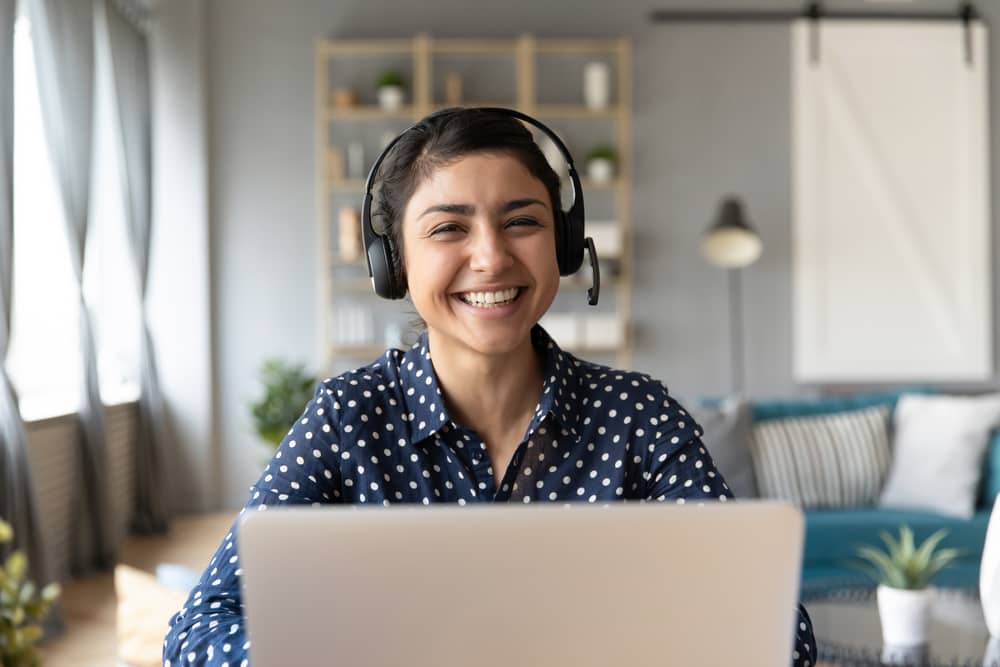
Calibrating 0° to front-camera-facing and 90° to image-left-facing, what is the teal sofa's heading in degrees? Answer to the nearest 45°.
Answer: approximately 0°

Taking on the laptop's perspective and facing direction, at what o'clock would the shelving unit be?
The shelving unit is roughly at 12 o'clock from the laptop.

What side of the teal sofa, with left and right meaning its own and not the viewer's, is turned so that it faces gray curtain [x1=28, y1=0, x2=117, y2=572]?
right

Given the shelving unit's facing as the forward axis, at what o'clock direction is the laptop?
The laptop is roughly at 12 o'clock from the shelving unit.

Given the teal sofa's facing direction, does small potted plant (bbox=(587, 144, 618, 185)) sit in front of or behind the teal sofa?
behind

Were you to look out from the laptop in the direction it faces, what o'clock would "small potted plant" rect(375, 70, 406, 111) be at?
The small potted plant is roughly at 12 o'clock from the laptop.

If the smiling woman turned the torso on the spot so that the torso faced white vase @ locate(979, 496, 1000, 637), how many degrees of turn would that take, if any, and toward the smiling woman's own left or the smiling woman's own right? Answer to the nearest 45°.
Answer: approximately 90° to the smiling woman's own left

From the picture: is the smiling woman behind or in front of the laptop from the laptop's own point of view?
in front

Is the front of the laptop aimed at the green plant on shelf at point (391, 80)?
yes

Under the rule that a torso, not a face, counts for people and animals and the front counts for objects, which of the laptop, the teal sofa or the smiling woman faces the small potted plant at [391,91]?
the laptop

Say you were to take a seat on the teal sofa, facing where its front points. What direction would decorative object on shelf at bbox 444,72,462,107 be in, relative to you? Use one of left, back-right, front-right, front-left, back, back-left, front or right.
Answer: back-right

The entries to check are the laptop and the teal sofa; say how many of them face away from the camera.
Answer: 1

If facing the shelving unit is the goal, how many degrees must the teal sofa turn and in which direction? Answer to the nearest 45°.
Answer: approximately 135° to its right

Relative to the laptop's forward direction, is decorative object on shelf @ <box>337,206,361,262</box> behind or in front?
in front

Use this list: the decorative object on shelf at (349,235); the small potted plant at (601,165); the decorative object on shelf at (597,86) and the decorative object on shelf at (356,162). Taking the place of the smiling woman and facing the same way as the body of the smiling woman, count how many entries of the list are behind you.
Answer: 4

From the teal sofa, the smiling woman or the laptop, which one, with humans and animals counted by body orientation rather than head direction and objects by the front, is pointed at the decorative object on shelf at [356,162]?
the laptop

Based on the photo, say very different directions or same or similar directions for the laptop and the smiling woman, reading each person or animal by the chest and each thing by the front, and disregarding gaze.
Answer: very different directions
